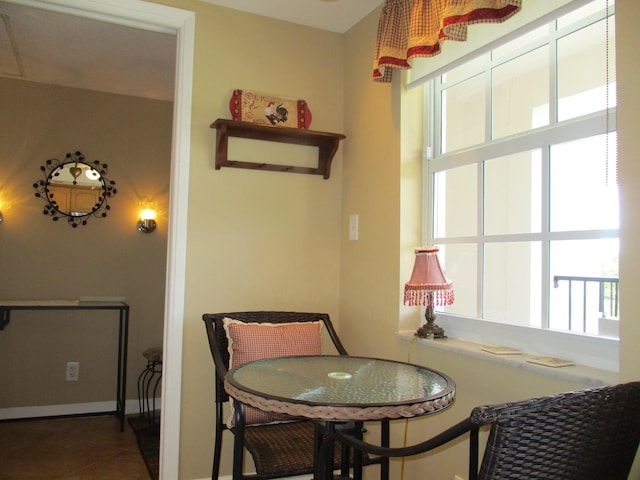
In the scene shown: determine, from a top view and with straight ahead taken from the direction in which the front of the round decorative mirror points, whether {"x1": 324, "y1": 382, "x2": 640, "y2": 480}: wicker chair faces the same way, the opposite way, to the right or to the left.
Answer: the opposite way

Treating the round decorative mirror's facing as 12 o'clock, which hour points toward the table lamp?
The table lamp is roughly at 11 o'clock from the round decorative mirror.

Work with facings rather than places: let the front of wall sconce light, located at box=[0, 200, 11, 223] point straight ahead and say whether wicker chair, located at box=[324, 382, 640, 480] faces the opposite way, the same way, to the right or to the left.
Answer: the opposite way

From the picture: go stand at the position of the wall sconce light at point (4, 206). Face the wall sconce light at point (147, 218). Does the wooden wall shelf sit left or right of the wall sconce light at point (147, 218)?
right

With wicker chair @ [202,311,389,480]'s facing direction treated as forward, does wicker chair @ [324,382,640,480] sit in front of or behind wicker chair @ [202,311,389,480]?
in front

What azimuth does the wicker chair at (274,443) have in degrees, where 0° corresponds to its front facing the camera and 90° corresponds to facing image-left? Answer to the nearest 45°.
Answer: approximately 315°

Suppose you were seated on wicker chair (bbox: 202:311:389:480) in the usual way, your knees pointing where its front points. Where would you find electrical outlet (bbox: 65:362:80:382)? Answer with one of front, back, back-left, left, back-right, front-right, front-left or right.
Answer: back

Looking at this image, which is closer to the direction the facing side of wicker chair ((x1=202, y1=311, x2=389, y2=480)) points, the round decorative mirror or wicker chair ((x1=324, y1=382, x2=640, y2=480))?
the wicker chair

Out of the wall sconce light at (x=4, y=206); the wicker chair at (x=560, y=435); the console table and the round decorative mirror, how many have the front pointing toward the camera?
3

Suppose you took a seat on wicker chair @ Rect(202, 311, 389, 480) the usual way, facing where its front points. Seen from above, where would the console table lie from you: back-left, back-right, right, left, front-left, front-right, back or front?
back

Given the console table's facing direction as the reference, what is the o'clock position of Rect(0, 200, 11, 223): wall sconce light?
The wall sconce light is roughly at 4 o'clock from the console table.

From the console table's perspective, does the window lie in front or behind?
in front
